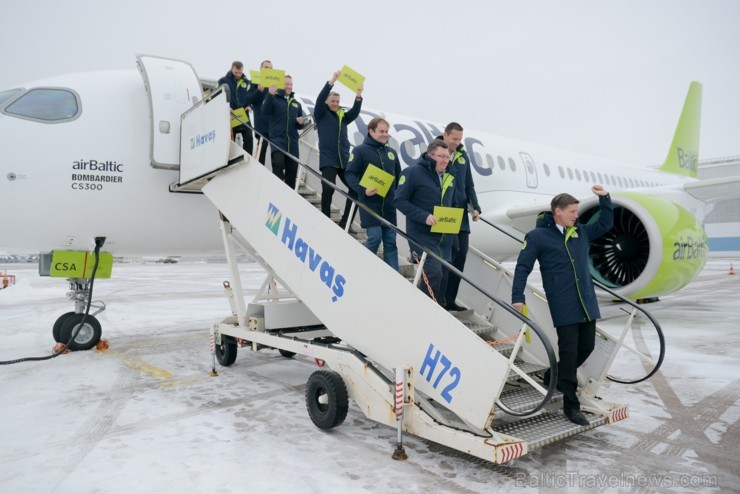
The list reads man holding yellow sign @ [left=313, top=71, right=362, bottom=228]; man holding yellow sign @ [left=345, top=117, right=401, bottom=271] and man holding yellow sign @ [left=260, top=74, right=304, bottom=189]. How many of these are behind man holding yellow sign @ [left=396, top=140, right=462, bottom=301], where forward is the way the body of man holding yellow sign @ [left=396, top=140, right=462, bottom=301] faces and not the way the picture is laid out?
3

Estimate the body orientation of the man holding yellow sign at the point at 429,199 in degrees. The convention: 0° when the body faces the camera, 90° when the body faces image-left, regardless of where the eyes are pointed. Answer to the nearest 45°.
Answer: approximately 315°

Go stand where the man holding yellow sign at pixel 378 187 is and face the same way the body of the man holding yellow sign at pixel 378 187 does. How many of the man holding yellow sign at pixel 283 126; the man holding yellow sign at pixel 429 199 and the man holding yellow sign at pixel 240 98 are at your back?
2

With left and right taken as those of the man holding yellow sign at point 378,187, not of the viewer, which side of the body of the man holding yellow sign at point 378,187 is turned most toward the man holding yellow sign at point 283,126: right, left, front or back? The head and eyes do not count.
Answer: back

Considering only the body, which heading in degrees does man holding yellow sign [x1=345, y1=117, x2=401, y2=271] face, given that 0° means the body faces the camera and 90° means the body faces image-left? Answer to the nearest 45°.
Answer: approximately 315°

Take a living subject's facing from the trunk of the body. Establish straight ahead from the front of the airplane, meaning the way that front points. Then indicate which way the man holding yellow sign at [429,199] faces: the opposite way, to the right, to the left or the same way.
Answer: to the left

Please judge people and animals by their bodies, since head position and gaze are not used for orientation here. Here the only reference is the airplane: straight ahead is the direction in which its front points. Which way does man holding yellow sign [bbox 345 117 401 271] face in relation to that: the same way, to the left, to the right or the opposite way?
to the left

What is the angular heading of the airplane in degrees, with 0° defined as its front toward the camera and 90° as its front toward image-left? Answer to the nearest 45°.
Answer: approximately 45°

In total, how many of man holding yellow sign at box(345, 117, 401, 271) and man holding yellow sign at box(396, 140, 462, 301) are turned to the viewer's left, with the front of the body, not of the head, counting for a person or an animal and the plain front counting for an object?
0

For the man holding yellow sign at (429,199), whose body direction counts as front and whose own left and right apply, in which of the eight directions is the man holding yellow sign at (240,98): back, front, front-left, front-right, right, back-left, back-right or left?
back
